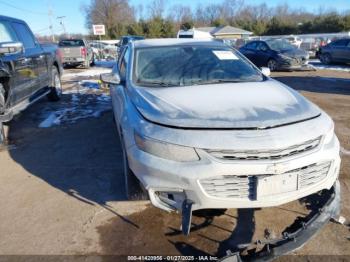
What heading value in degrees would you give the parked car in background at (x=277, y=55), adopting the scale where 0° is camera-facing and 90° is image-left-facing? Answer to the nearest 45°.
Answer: approximately 315°

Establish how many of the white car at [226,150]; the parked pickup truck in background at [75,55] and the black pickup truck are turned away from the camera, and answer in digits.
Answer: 1

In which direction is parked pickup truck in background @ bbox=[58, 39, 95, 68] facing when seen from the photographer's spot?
facing away from the viewer

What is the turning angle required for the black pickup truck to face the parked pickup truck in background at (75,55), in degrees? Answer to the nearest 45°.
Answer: approximately 135° to its right

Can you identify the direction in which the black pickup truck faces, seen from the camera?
facing the viewer and to the left of the viewer

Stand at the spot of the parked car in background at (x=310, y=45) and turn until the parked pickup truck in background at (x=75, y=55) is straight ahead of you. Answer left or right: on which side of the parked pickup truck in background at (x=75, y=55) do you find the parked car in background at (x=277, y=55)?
left

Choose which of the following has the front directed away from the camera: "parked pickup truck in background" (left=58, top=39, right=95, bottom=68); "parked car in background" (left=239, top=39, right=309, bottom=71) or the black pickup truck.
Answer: "parked pickup truck in background" (left=58, top=39, right=95, bottom=68)

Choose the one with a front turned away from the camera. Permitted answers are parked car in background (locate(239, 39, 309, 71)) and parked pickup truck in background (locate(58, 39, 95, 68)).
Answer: parked pickup truck in background (locate(58, 39, 95, 68))

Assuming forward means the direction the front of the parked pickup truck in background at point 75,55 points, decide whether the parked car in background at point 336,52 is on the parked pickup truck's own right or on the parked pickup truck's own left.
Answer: on the parked pickup truck's own right

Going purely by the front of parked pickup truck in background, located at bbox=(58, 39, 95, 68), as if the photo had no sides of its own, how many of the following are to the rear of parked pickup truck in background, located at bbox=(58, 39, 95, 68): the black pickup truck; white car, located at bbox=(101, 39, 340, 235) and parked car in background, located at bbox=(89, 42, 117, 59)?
2

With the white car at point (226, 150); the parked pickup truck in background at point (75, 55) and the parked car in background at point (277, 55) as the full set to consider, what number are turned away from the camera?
1

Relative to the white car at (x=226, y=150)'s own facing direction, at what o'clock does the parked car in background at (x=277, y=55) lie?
The parked car in background is roughly at 8 o'clock from the white car.

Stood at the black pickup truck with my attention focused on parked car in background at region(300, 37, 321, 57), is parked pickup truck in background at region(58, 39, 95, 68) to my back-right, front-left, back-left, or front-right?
front-left

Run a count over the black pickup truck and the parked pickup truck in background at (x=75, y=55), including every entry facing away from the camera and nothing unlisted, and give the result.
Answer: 1

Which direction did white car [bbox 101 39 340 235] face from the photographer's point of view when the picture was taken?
facing the viewer and to the right of the viewer

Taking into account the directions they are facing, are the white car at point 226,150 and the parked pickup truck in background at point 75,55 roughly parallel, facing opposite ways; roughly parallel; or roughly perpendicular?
roughly parallel, facing opposite ways

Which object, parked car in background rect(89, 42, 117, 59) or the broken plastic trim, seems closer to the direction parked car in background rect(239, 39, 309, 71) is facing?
the broken plastic trim

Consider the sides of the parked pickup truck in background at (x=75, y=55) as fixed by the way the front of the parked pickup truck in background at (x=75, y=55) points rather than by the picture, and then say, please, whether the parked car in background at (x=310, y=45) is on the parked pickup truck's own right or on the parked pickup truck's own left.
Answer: on the parked pickup truck's own right
